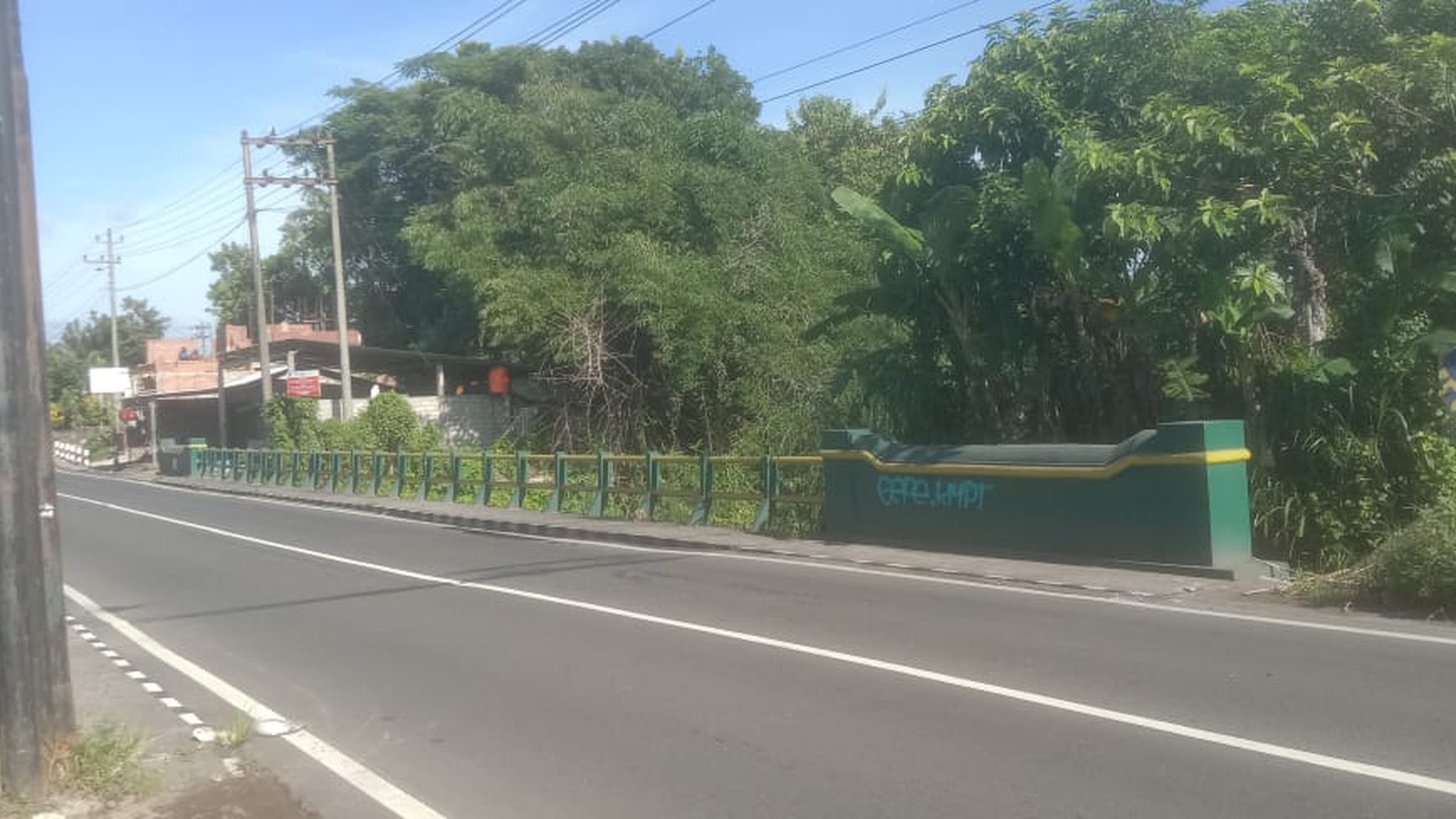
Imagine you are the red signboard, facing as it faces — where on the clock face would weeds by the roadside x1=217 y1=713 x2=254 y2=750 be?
The weeds by the roadside is roughly at 12 o'clock from the red signboard.

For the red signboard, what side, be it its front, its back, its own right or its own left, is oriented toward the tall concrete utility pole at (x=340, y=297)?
front

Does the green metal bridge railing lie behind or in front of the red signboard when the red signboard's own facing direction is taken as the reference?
in front

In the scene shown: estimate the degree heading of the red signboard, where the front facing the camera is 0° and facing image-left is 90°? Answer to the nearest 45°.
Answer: approximately 0°

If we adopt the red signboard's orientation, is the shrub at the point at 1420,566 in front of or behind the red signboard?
in front

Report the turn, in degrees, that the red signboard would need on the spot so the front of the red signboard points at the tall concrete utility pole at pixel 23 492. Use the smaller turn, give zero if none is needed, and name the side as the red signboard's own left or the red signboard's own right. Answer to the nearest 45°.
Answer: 0° — it already faces it

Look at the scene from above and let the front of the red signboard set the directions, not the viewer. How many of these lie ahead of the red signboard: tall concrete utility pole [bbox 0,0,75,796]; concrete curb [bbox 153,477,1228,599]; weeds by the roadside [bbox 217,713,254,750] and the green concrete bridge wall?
4

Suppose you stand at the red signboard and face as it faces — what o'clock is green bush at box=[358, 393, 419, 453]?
The green bush is roughly at 11 o'clock from the red signboard.
